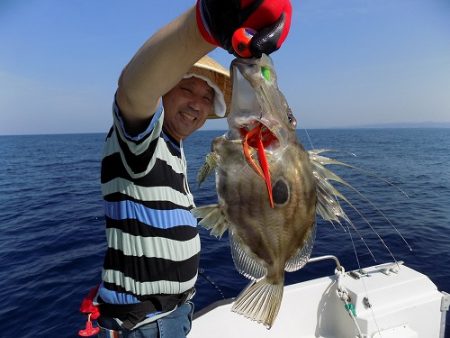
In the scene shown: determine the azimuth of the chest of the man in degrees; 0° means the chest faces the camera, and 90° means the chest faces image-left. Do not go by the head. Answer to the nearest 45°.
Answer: approximately 315°
